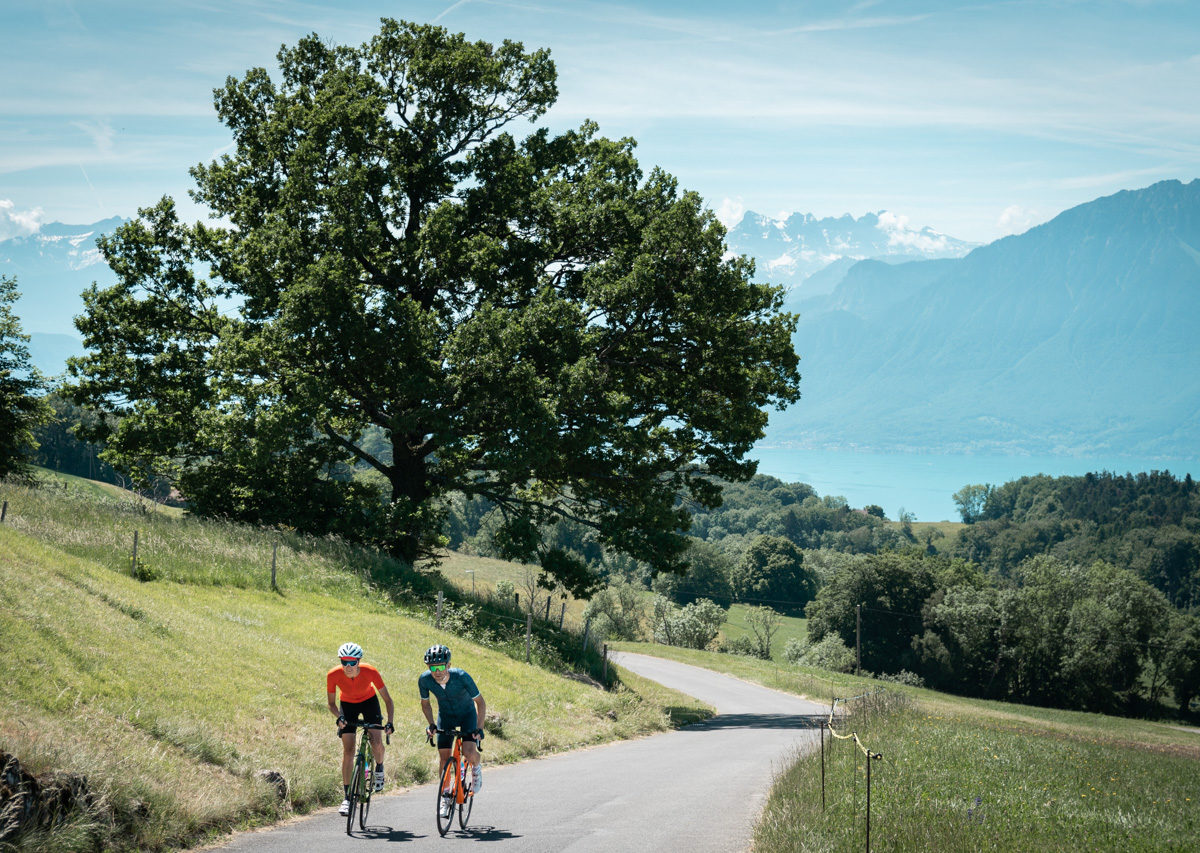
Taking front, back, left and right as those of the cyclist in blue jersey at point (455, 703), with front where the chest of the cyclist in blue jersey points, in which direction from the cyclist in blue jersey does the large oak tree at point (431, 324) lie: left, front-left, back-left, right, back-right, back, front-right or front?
back

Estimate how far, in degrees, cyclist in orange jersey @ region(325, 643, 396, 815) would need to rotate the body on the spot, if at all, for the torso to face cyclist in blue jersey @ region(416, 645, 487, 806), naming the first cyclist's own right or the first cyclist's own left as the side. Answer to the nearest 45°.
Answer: approximately 90° to the first cyclist's own left

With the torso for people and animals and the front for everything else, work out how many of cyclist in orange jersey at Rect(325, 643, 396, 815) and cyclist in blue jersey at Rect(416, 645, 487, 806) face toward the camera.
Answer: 2

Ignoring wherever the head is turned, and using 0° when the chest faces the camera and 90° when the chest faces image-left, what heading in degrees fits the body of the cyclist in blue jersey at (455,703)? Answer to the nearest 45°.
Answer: approximately 0°

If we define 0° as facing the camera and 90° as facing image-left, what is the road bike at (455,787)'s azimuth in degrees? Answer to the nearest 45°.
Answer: approximately 0°

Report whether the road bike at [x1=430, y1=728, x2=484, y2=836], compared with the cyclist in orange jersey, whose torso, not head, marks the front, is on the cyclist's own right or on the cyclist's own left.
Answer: on the cyclist's own left

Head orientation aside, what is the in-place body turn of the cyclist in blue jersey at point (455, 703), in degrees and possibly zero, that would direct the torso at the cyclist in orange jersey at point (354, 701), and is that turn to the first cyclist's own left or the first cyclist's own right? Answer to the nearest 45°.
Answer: approximately 90° to the first cyclist's own right

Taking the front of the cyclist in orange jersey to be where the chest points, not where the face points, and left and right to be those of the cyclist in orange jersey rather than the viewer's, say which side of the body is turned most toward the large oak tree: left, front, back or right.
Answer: back

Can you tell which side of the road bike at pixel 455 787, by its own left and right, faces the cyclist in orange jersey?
right
